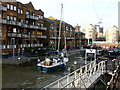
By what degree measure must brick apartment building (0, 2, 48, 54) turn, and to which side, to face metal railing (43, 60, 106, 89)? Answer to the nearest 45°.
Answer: approximately 45° to its right

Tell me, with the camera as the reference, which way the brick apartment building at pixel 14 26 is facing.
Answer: facing the viewer and to the right of the viewer
